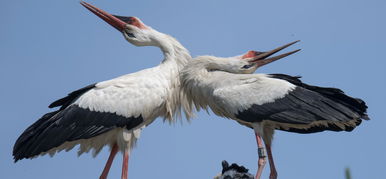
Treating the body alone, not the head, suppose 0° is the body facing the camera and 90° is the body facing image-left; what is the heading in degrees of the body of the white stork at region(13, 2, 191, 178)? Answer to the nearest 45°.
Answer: approximately 270°

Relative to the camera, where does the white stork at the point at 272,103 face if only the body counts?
to the viewer's left

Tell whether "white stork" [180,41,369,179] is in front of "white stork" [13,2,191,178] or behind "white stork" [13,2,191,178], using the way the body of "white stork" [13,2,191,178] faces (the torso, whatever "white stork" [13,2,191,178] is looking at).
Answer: in front

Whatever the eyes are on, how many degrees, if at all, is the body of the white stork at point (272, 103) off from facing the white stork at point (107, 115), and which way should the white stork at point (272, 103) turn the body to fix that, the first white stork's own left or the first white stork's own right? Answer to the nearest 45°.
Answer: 0° — it already faces it

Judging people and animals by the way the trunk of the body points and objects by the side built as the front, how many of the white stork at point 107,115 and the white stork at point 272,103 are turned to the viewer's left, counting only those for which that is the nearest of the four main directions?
1
